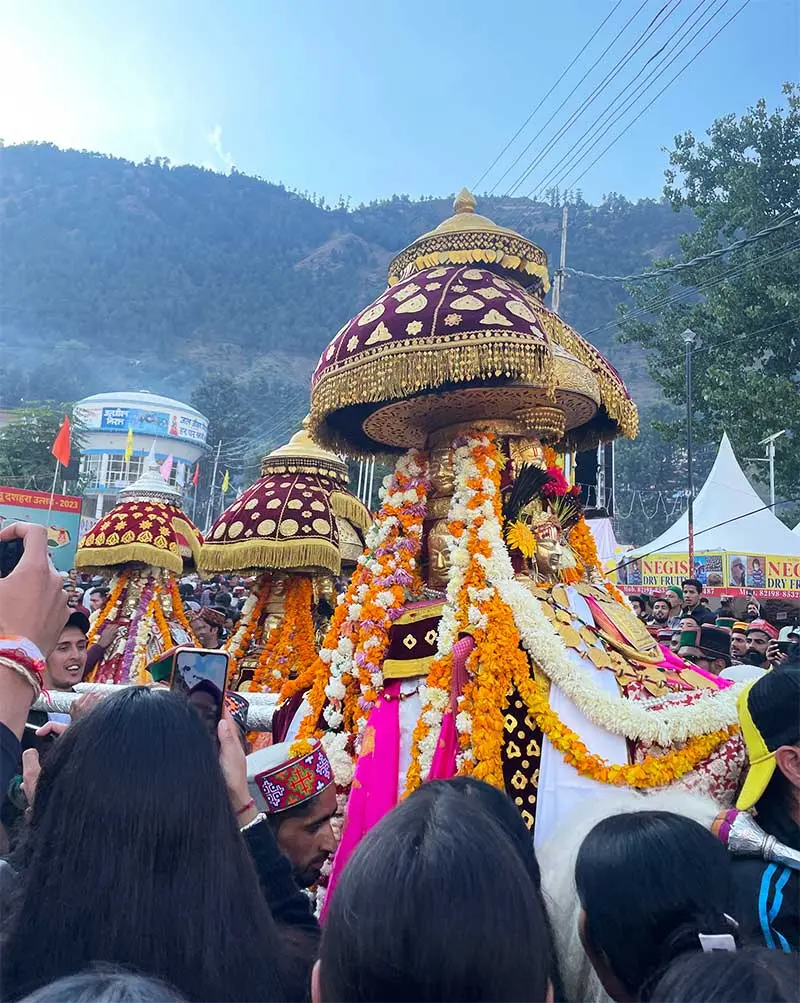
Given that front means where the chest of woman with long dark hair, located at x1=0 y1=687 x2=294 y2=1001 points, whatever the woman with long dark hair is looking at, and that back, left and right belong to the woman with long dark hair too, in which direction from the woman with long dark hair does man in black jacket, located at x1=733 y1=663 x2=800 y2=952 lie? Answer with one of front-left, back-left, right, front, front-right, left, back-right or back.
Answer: right

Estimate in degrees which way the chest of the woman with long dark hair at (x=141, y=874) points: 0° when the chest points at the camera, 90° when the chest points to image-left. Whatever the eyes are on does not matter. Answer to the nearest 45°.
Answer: approximately 180°

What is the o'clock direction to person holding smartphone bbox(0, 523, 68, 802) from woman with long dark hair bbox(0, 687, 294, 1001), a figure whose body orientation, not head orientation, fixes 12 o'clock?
The person holding smartphone is roughly at 11 o'clock from the woman with long dark hair.

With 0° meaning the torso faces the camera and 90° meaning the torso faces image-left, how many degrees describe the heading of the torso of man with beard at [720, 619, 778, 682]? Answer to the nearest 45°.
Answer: approximately 45°

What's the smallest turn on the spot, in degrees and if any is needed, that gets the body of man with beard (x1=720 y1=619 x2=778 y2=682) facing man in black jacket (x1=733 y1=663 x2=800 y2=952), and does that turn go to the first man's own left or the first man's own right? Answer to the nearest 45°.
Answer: approximately 45° to the first man's own left

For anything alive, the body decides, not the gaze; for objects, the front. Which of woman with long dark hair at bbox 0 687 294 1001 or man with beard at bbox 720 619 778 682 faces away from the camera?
the woman with long dark hair

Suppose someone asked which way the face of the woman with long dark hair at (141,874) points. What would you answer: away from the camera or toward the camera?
away from the camera

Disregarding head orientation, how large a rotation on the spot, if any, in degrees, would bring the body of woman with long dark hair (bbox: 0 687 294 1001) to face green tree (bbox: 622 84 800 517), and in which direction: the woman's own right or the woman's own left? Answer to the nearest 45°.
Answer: approximately 45° to the woman's own right

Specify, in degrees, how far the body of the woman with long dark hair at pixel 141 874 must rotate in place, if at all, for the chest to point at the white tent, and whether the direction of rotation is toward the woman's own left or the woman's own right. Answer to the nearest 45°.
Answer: approximately 45° to the woman's own right

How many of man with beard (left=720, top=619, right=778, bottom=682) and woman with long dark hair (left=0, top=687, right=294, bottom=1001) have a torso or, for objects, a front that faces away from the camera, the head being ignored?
1
